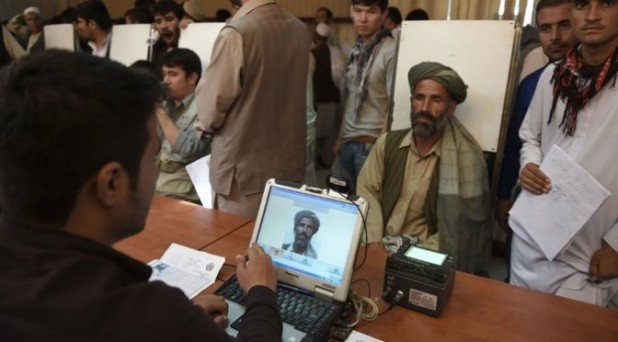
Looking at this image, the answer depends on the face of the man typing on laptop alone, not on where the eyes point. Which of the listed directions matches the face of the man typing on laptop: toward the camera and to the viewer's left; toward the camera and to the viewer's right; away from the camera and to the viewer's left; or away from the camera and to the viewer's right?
away from the camera and to the viewer's right

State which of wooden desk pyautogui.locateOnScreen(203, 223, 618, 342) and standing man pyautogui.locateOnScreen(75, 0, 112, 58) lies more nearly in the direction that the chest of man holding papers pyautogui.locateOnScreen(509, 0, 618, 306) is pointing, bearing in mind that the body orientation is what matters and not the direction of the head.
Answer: the wooden desk

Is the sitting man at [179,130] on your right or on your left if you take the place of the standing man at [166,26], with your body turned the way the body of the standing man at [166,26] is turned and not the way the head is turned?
on your left

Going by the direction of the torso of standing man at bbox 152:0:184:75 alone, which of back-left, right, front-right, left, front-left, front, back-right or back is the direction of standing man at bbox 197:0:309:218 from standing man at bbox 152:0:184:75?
front-left

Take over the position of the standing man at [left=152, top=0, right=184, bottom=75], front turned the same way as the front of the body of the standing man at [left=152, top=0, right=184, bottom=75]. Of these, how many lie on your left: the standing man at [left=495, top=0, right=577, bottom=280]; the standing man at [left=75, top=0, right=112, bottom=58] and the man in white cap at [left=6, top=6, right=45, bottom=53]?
1

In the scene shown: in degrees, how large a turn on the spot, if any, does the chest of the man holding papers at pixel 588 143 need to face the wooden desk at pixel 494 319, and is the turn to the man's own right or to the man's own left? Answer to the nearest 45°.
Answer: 0° — they already face it

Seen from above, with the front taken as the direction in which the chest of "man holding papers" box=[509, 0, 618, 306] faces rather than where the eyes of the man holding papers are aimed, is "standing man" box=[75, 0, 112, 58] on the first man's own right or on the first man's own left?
on the first man's own right

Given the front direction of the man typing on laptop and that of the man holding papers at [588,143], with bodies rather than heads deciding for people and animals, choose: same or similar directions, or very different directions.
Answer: very different directions

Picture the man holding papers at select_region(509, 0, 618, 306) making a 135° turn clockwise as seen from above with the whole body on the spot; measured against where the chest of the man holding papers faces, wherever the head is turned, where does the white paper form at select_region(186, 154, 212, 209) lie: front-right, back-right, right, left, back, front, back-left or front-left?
front-left

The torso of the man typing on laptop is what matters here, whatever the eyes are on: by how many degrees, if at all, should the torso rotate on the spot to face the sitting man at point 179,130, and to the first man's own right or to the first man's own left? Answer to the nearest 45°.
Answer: approximately 45° to the first man's own left

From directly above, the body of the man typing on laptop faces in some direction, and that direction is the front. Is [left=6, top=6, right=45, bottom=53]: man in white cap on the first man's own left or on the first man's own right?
on the first man's own left

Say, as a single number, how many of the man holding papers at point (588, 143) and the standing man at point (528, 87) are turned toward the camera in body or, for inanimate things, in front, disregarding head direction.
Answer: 2
